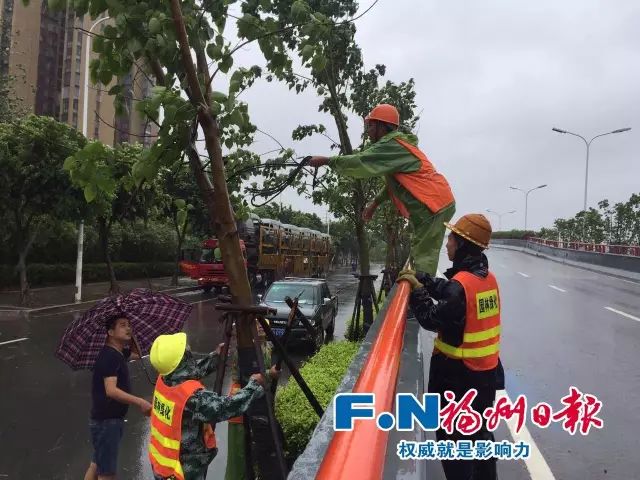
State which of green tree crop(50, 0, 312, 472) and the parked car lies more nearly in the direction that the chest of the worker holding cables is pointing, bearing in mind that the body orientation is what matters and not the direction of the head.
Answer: the green tree

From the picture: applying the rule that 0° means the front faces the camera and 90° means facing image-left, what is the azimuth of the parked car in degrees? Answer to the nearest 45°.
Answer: approximately 45°

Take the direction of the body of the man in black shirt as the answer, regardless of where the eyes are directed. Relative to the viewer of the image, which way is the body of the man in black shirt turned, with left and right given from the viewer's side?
facing to the right of the viewer

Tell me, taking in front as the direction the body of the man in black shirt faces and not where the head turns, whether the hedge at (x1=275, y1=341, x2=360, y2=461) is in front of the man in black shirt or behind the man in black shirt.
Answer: in front

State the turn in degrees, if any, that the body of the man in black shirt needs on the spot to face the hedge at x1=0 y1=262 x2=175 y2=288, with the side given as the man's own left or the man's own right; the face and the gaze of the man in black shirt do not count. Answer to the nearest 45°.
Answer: approximately 90° to the man's own left

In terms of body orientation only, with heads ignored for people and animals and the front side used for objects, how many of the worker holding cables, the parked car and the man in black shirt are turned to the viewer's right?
1

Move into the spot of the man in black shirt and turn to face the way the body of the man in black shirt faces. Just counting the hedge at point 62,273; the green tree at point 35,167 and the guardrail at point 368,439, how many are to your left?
2
